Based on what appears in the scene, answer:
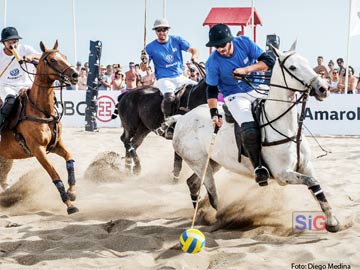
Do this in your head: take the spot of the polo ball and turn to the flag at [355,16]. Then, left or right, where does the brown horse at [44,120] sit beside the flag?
left

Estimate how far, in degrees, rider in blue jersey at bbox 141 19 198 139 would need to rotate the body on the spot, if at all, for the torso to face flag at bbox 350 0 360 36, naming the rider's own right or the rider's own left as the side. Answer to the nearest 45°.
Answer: approximately 135° to the rider's own left

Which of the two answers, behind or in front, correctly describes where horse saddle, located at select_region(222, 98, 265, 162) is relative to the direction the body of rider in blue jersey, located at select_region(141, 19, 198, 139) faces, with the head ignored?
in front

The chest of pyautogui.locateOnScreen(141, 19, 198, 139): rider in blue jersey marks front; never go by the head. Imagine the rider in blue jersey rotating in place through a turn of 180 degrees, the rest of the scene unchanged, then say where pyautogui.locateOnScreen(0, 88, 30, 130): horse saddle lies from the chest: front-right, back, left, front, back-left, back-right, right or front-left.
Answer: back-left

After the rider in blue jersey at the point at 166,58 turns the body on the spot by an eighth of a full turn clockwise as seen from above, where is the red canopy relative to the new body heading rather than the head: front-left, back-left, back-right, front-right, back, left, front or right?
back-right

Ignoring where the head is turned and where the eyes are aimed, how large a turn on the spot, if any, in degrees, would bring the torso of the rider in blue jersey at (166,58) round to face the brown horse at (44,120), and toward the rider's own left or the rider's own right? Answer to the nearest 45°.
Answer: approximately 45° to the rider's own right

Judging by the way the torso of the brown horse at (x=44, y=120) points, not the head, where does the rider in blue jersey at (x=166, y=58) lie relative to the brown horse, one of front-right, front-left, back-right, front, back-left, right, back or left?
left
